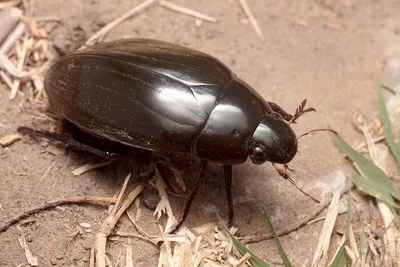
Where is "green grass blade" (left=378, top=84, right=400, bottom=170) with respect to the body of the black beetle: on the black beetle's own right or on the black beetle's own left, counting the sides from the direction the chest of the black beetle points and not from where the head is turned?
on the black beetle's own left

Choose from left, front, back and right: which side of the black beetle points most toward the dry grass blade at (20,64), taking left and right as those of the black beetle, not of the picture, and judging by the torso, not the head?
back

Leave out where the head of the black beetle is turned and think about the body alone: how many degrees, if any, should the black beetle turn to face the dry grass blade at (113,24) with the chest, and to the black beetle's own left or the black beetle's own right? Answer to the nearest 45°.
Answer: approximately 180°

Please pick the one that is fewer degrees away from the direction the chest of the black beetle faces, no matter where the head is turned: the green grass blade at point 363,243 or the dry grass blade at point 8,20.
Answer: the green grass blade

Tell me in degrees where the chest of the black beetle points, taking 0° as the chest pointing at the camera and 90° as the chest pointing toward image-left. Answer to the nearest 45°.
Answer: approximately 315°

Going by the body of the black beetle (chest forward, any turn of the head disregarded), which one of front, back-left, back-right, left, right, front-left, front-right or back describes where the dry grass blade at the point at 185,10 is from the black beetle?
back-left

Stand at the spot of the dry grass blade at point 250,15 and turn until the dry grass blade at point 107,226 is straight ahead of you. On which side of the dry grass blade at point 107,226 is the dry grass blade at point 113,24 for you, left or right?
right
